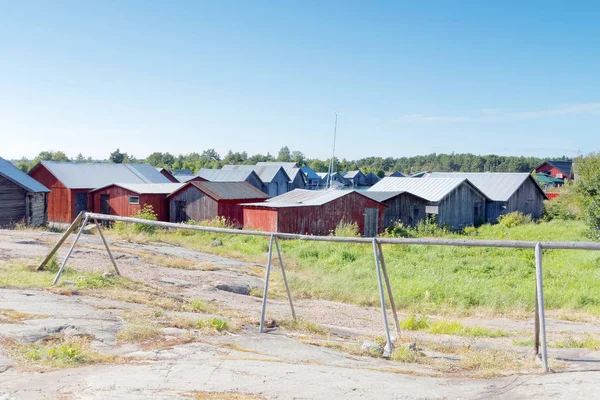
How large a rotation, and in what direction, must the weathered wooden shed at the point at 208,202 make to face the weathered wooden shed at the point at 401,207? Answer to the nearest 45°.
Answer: approximately 135° to its left

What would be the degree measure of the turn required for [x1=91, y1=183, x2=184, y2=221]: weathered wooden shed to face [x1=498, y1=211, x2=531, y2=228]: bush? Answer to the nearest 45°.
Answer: approximately 135° to its left

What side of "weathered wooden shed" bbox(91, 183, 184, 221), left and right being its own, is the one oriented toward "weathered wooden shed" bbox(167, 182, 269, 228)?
left

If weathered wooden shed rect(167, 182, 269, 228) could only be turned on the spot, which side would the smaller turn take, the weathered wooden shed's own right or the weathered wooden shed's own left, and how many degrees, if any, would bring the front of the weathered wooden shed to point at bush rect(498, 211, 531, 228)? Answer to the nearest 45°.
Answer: approximately 135° to the weathered wooden shed's own left

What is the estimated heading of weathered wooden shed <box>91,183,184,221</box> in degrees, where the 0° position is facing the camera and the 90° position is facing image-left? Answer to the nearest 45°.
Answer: approximately 45°

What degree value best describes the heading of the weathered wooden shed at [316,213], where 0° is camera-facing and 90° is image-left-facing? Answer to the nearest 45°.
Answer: approximately 315°
